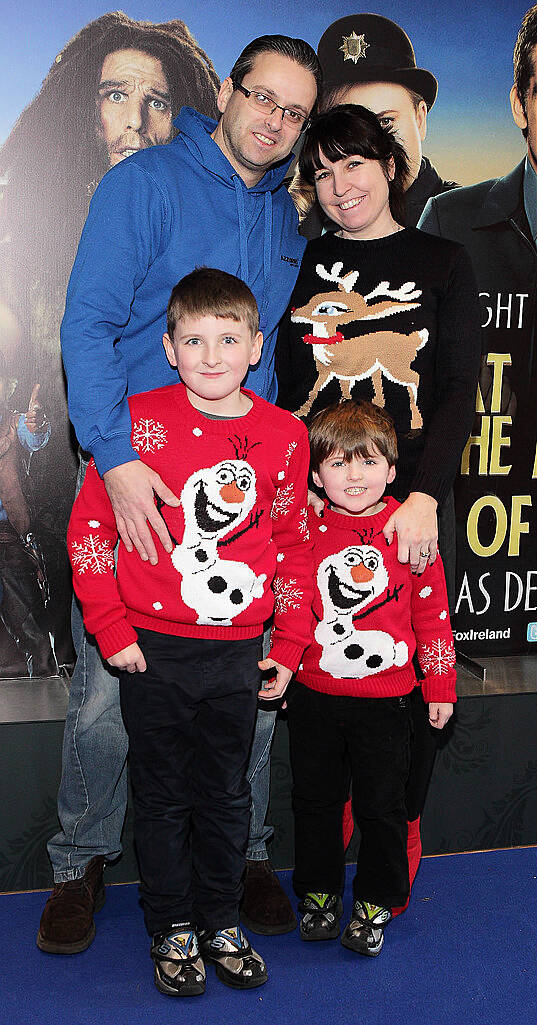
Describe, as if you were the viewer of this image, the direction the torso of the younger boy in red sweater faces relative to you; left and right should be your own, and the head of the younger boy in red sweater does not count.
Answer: facing the viewer

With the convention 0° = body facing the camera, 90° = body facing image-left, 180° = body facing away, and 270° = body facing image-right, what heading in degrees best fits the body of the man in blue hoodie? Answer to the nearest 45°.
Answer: approximately 315°

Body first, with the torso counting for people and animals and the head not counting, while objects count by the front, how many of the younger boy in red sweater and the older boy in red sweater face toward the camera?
2

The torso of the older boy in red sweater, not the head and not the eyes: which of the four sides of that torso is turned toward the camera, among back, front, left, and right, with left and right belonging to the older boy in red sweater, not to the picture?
front
